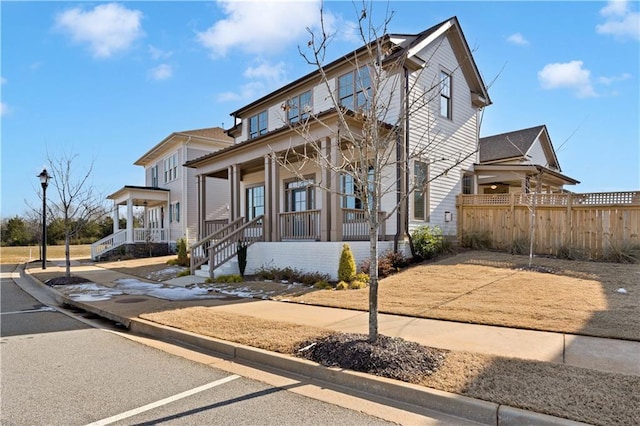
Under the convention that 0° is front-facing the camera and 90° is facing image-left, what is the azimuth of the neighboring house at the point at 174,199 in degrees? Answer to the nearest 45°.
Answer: approximately 45°

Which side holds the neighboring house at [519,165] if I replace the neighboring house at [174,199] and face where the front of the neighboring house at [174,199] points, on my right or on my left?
on my left

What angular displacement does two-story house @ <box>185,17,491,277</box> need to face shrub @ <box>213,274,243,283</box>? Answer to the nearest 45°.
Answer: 0° — it already faces it

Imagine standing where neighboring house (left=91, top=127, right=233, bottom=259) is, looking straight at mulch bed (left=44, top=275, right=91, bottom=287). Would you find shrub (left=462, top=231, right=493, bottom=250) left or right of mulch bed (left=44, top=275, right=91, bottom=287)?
left

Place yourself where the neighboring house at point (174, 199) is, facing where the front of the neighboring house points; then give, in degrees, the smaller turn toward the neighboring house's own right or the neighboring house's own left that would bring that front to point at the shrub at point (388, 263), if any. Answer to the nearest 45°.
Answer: approximately 45° to the neighboring house's own left

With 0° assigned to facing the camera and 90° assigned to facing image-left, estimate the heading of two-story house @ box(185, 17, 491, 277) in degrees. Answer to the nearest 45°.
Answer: approximately 45°

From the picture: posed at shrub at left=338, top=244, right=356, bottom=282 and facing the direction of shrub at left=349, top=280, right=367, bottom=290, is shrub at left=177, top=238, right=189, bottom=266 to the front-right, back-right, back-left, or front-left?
back-right

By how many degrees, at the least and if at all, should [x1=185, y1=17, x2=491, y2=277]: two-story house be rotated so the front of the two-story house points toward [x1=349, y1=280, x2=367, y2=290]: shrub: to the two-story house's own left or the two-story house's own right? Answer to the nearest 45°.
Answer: approximately 45° to the two-story house's own left

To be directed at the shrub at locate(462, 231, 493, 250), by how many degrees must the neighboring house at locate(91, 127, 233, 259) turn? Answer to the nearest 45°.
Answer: approximately 90° to its left

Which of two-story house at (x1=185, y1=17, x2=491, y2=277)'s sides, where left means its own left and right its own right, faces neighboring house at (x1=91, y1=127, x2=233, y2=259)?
right

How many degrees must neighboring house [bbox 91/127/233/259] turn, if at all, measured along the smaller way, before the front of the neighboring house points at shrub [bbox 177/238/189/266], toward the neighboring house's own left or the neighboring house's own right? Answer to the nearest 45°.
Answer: approximately 45° to the neighboring house's own left
